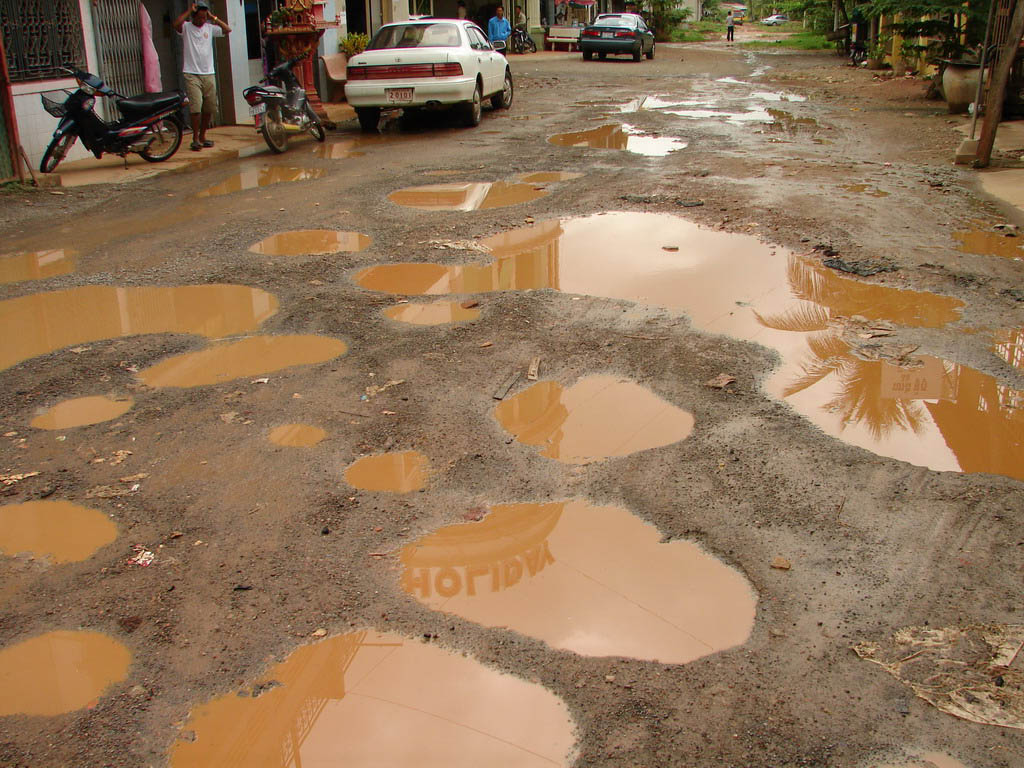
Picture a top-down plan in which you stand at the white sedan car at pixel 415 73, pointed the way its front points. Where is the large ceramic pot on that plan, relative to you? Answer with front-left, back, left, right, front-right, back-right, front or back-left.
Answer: front-right

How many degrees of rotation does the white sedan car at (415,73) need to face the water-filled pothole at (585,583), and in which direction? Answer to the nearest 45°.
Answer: approximately 135° to its right

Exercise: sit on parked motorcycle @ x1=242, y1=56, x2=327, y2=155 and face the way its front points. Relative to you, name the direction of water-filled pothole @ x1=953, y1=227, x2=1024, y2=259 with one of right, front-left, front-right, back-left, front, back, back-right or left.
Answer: right

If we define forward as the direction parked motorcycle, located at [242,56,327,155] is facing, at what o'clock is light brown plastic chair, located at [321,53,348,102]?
The light brown plastic chair is roughly at 11 o'clock from the parked motorcycle.

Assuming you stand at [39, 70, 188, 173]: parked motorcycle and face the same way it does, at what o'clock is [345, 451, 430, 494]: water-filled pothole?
The water-filled pothole is roughly at 9 o'clock from the parked motorcycle.

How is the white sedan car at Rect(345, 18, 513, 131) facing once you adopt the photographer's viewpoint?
facing away from the viewer and to the right of the viewer

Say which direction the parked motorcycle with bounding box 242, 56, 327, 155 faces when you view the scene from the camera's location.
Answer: facing away from the viewer and to the right of the viewer

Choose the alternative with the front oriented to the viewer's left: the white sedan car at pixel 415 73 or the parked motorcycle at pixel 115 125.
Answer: the parked motorcycle

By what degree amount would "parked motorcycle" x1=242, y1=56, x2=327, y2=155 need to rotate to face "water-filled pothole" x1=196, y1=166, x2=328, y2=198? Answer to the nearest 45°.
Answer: approximately 135° to its right

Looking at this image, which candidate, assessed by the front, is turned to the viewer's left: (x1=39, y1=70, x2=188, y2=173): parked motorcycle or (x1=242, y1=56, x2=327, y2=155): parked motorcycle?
(x1=39, y1=70, x2=188, y2=173): parked motorcycle

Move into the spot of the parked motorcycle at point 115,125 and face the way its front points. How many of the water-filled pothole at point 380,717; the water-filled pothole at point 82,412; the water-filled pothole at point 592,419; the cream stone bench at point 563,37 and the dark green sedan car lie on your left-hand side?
3

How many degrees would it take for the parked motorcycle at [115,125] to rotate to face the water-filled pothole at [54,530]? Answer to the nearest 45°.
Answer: approximately 90° to its left

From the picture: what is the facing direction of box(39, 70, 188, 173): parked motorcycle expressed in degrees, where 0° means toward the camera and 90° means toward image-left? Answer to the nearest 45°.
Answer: approximately 90°

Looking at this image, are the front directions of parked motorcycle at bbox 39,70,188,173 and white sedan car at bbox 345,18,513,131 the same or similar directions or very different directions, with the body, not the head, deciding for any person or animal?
very different directions
